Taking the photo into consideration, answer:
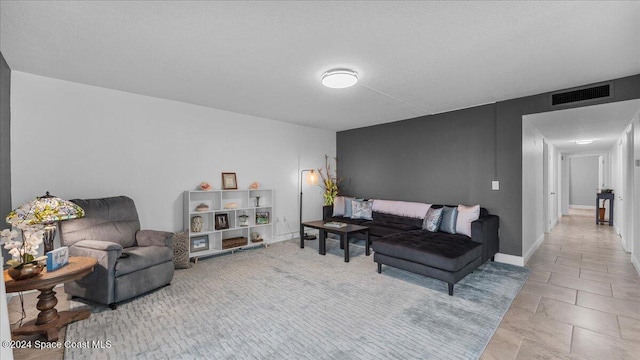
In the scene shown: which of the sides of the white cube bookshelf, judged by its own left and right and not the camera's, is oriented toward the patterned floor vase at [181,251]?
right

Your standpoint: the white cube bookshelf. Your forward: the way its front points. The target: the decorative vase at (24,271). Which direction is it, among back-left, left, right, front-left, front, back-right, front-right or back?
right

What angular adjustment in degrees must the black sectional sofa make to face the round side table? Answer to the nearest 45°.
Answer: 0° — it already faces it

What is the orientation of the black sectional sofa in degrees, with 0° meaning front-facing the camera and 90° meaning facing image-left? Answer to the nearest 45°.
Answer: approximately 45°

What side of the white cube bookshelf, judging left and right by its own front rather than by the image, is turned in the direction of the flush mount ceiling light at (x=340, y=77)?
front

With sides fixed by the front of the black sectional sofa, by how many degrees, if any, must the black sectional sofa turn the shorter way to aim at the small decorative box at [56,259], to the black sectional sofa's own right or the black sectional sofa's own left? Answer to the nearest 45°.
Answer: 0° — it already faces it

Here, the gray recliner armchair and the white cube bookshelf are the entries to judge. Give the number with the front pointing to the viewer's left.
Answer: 0

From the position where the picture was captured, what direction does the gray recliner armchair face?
facing the viewer and to the right of the viewer

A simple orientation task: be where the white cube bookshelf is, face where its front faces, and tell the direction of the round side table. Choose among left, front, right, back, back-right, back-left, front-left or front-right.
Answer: right

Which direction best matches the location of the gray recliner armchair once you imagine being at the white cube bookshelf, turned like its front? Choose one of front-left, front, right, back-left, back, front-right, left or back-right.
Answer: right

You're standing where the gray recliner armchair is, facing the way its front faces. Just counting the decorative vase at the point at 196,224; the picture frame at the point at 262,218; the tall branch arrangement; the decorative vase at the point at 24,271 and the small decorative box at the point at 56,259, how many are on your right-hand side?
2
